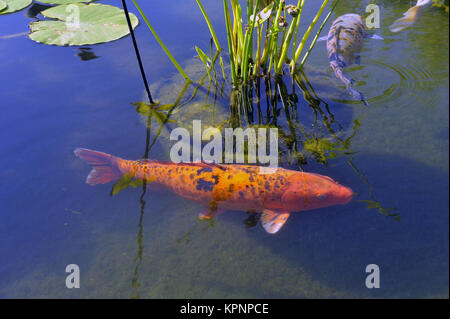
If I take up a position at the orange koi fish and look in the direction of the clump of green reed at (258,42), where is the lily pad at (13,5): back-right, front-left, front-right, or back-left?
front-left

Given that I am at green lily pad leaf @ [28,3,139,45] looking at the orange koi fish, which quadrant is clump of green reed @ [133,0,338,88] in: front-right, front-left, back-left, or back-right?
front-left

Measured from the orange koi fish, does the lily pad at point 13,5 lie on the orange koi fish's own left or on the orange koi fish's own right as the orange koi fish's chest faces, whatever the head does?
on the orange koi fish's own left

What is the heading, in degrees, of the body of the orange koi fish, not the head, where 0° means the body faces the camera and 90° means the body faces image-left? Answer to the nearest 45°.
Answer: approximately 270°

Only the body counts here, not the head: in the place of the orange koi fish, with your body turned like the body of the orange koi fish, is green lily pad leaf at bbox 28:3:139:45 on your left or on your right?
on your left

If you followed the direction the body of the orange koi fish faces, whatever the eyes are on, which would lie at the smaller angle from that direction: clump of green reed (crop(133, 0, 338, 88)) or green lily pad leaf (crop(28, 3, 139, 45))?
the clump of green reed

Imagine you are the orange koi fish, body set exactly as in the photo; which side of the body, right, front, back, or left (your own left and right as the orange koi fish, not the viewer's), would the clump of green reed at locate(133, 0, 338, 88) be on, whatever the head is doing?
left
